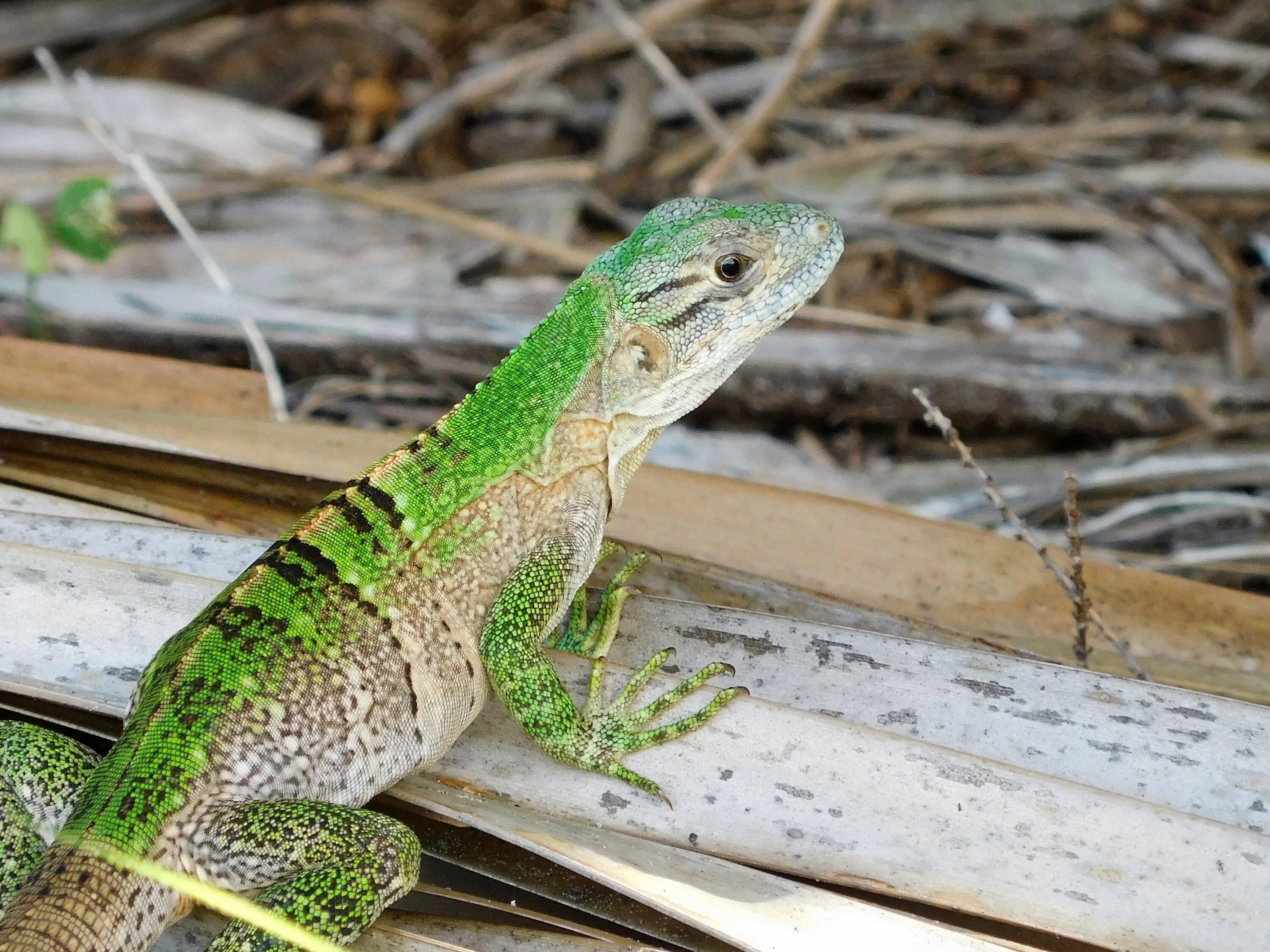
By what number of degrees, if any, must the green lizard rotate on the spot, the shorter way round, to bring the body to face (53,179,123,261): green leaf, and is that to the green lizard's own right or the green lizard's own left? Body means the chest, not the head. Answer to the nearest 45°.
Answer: approximately 90° to the green lizard's own left

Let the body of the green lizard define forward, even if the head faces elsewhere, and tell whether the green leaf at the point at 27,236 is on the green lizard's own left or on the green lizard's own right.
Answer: on the green lizard's own left

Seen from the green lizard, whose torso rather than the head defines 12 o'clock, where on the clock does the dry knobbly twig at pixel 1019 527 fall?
The dry knobbly twig is roughly at 2 o'clock from the green lizard.

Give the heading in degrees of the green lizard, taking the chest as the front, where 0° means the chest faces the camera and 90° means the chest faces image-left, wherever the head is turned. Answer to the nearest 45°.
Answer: approximately 225°

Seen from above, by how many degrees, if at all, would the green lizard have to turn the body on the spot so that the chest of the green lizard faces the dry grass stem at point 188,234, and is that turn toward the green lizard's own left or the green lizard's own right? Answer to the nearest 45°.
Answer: approximately 90° to the green lizard's own left
